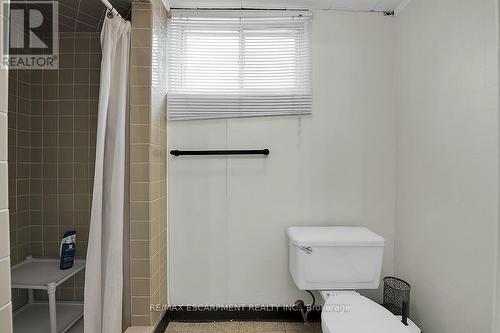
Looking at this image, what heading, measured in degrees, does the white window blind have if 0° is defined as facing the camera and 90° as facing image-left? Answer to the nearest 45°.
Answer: approximately 0°

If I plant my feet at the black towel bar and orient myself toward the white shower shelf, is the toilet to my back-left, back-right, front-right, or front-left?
back-left

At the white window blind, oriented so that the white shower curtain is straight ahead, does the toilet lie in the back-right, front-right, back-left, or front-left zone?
back-left
